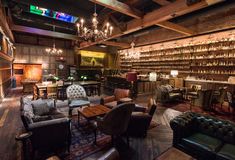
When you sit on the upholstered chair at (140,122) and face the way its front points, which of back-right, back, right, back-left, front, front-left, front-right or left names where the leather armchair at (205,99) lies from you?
back-right

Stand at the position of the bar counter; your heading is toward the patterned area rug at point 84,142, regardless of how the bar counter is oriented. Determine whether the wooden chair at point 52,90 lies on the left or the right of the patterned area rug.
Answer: right

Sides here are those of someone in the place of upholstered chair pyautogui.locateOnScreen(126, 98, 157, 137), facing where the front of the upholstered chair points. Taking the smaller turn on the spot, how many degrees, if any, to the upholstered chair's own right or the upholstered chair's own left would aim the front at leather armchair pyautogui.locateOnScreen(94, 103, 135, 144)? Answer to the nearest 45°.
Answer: approximately 45° to the upholstered chair's own left

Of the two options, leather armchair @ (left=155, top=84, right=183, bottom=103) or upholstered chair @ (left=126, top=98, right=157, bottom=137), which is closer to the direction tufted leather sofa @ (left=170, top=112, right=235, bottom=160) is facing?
the upholstered chair

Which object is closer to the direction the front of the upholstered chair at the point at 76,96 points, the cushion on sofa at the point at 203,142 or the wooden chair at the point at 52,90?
the cushion on sofa

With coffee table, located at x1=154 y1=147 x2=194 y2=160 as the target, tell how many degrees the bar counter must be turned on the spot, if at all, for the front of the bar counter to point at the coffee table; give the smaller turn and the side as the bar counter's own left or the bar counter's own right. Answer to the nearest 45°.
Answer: approximately 45° to the bar counter's own left
